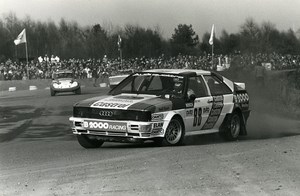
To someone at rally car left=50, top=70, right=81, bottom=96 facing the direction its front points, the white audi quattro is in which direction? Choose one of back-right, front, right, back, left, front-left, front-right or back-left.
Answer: front

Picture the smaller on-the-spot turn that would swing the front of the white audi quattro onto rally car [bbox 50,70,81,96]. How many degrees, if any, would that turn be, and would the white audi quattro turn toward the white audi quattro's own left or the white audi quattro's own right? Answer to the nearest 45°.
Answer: approximately 135° to the white audi quattro's own right

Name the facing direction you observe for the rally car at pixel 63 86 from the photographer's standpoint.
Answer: facing the viewer

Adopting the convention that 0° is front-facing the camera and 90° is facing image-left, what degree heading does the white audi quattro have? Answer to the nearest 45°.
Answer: approximately 45°

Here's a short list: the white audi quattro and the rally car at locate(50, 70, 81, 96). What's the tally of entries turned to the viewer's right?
0
